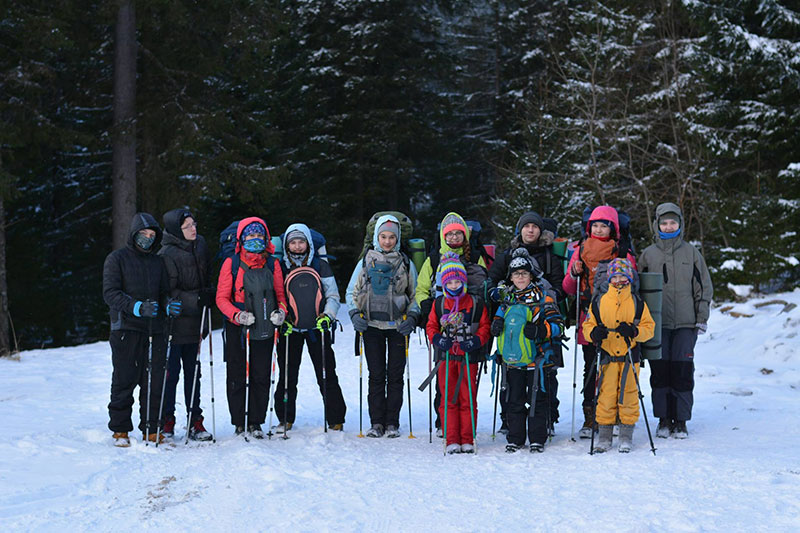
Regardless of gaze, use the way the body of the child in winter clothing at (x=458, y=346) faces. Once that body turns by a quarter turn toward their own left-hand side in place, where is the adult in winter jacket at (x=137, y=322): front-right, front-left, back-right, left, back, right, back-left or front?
back

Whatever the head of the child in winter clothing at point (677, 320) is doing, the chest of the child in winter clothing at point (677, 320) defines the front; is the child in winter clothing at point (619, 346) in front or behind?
in front

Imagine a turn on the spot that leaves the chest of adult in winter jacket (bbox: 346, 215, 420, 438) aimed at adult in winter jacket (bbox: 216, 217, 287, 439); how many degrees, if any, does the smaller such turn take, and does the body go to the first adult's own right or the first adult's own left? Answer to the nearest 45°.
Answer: approximately 90° to the first adult's own right

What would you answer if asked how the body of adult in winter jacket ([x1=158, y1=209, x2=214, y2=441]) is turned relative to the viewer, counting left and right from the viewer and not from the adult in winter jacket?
facing the viewer and to the right of the viewer

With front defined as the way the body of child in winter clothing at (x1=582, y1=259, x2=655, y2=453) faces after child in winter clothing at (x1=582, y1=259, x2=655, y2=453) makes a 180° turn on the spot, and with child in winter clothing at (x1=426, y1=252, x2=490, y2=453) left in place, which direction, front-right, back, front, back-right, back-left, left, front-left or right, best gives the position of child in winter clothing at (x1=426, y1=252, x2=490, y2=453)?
left

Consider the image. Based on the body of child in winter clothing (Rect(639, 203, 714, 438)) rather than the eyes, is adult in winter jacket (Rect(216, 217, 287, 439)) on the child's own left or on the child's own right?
on the child's own right

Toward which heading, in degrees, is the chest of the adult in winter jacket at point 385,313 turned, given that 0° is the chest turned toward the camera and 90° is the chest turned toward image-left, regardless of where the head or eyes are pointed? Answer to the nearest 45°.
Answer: approximately 0°

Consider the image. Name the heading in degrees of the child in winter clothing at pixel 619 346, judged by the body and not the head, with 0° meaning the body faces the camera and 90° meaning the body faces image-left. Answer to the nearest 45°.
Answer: approximately 0°
